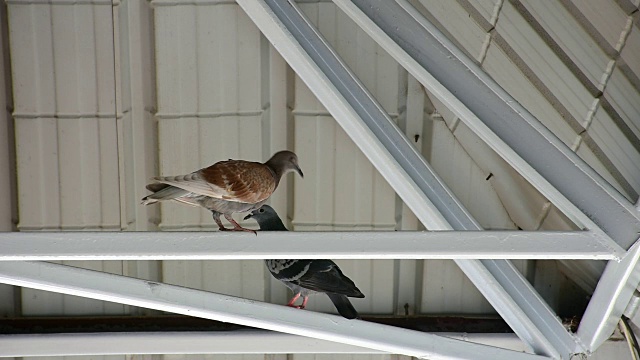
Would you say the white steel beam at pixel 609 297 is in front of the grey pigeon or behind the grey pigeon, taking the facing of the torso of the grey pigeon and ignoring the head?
behind

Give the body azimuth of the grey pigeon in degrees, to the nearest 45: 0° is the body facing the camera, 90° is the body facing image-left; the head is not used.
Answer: approximately 90°
